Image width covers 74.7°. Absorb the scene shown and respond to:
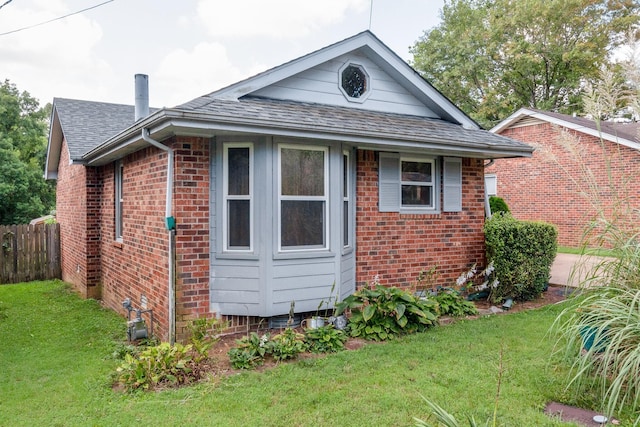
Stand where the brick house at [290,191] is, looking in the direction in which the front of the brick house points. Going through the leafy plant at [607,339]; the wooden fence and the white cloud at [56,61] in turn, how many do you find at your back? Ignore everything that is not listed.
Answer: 2

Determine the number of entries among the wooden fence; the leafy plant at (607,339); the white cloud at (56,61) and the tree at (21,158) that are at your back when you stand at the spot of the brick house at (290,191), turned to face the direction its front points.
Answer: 3

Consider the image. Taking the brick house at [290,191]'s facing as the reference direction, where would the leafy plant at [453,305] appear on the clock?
The leafy plant is roughly at 10 o'clock from the brick house.

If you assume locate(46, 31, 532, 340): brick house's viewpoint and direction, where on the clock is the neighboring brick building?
The neighboring brick building is roughly at 9 o'clock from the brick house.

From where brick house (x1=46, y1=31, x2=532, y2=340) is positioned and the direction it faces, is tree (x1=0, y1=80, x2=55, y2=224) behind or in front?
behind

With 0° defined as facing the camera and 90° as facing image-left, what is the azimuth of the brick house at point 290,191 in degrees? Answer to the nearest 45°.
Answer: approximately 315°

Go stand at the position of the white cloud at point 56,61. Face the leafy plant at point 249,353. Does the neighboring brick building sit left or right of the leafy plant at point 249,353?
left

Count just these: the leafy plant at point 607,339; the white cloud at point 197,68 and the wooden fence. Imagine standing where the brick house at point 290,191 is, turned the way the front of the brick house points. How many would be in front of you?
1

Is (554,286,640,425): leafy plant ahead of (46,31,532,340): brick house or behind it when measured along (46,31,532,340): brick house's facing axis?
ahead

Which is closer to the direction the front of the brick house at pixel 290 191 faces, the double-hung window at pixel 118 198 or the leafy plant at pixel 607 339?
the leafy plant

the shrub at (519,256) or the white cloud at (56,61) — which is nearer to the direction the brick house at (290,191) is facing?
the shrub

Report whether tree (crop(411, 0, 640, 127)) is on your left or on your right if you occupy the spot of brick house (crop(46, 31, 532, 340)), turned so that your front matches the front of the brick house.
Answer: on your left
